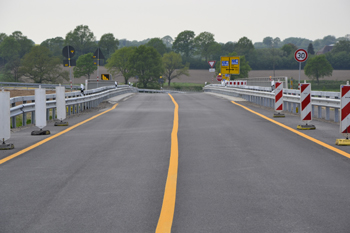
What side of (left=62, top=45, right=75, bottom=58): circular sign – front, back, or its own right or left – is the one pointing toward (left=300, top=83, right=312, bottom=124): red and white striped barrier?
back

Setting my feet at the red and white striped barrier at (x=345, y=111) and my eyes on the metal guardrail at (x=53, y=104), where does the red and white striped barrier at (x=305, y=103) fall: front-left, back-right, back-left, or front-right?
front-right

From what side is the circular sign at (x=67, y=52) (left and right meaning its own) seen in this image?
back

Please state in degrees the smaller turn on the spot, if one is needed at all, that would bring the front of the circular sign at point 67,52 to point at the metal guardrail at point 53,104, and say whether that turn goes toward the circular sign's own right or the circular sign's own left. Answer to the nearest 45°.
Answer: approximately 180°

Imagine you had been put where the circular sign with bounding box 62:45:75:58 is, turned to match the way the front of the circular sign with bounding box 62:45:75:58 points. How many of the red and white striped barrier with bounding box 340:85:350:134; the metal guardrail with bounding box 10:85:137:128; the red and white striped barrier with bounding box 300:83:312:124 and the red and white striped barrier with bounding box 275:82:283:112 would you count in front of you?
0

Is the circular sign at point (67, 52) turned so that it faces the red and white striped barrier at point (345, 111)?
no

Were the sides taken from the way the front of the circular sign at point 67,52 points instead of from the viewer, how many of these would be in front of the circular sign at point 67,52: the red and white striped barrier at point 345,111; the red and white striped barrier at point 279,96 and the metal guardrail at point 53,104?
0

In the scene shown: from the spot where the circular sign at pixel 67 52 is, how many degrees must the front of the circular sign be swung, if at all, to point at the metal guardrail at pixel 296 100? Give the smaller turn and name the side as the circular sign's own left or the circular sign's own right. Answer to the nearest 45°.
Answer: approximately 135° to the circular sign's own right

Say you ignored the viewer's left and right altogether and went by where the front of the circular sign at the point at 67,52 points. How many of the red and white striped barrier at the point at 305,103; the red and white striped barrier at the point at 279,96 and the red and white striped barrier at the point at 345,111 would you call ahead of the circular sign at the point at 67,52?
0

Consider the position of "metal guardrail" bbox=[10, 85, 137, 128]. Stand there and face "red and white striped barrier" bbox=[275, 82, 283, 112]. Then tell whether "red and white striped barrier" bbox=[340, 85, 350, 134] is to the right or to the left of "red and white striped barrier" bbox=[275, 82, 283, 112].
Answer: right

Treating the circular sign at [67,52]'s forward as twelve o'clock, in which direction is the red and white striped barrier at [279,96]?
The red and white striped barrier is roughly at 5 o'clock from the circular sign.

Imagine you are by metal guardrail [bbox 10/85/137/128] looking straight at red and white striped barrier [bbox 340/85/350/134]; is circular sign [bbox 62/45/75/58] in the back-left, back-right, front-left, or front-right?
back-left
